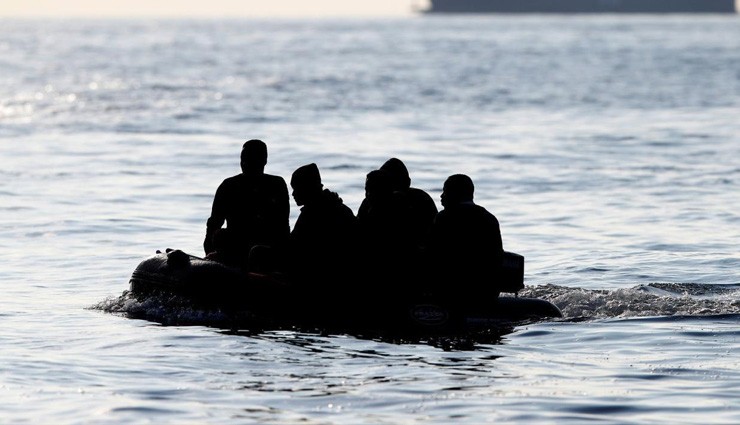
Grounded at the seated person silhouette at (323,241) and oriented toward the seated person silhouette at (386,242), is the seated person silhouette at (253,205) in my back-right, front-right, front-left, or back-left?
back-left

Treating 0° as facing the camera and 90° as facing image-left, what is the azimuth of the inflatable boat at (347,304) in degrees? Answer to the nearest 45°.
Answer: approximately 90°

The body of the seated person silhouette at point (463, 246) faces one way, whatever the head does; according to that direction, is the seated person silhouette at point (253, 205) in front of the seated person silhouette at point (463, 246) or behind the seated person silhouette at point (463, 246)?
in front

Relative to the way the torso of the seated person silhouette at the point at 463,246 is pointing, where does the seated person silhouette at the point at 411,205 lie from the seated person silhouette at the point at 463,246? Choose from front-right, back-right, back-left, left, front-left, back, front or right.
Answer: front

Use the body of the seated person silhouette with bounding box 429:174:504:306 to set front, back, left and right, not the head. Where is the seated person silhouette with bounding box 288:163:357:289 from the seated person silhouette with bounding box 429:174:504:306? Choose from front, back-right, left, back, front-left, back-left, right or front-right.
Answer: front-left

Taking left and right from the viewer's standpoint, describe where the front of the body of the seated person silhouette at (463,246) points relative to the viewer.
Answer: facing away from the viewer and to the left of the viewer

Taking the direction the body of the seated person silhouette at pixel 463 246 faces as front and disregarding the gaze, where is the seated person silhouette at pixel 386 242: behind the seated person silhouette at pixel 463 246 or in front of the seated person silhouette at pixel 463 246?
in front
